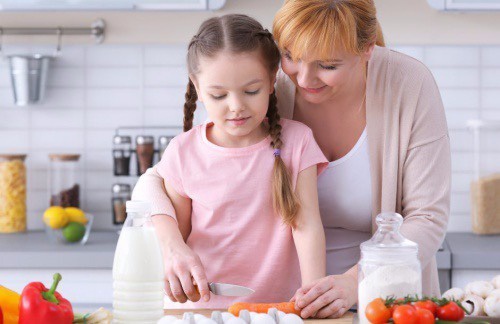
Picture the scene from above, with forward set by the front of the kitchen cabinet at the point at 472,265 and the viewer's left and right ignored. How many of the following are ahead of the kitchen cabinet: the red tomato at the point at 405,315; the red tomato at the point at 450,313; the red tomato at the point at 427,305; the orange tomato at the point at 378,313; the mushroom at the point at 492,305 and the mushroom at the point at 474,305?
6

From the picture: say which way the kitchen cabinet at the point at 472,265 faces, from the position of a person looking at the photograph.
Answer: facing the viewer

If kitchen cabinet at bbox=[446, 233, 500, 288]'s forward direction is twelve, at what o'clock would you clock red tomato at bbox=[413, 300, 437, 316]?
The red tomato is roughly at 12 o'clock from the kitchen cabinet.

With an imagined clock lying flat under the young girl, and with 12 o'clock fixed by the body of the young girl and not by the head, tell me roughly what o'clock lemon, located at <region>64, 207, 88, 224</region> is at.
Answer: The lemon is roughly at 5 o'clock from the young girl.

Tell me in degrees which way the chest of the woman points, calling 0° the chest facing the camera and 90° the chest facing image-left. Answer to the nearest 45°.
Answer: approximately 45°

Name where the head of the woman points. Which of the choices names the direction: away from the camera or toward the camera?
toward the camera

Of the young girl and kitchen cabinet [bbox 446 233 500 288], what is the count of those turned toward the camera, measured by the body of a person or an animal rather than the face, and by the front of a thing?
2

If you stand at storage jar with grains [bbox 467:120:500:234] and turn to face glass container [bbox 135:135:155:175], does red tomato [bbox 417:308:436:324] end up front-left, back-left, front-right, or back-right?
front-left

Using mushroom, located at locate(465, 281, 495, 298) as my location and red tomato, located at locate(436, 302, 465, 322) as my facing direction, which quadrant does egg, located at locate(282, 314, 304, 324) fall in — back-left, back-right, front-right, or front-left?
front-right

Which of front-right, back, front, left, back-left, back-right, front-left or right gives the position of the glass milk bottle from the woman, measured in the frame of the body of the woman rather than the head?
front

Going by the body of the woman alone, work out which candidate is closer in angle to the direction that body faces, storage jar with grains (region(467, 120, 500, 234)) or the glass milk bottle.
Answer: the glass milk bottle

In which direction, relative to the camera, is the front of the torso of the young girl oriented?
toward the camera
